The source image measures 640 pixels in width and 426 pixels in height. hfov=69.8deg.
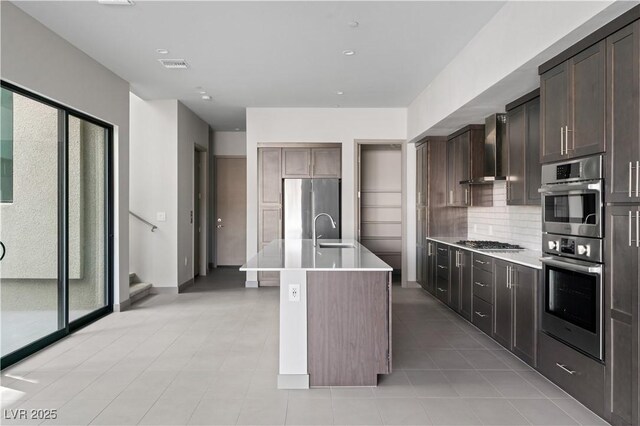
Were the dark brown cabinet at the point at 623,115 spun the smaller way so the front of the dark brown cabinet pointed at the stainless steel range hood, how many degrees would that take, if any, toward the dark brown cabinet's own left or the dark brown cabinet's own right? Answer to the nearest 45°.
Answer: approximately 90° to the dark brown cabinet's own right

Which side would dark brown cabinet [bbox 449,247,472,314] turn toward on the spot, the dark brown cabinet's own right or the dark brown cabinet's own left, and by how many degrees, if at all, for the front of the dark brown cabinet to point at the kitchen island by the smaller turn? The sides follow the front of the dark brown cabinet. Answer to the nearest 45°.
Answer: approximately 45° to the dark brown cabinet's own left

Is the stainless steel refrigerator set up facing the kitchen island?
yes

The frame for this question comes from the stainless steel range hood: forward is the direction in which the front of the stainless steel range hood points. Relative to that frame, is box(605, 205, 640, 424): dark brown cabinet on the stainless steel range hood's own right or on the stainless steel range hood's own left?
on the stainless steel range hood's own left

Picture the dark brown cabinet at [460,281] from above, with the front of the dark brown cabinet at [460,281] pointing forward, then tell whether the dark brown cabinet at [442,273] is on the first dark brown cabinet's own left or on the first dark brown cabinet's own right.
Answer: on the first dark brown cabinet's own right

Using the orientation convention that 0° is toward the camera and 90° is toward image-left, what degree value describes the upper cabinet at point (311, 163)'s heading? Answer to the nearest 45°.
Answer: approximately 0°

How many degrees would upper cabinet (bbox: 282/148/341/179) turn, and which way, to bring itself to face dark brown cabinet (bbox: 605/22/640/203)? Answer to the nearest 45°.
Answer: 0° — it already faces it

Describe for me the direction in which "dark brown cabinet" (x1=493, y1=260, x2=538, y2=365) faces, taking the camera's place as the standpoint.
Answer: facing the viewer and to the left of the viewer

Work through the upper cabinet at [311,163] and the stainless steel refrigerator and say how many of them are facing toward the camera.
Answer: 2

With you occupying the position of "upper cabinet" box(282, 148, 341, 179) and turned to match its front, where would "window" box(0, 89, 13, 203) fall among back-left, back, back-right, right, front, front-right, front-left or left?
front-right

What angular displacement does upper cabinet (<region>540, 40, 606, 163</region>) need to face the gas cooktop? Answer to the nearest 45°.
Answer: approximately 90° to its right

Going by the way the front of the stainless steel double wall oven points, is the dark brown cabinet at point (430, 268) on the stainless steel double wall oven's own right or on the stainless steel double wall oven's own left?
on the stainless steel double wall oven's own right
